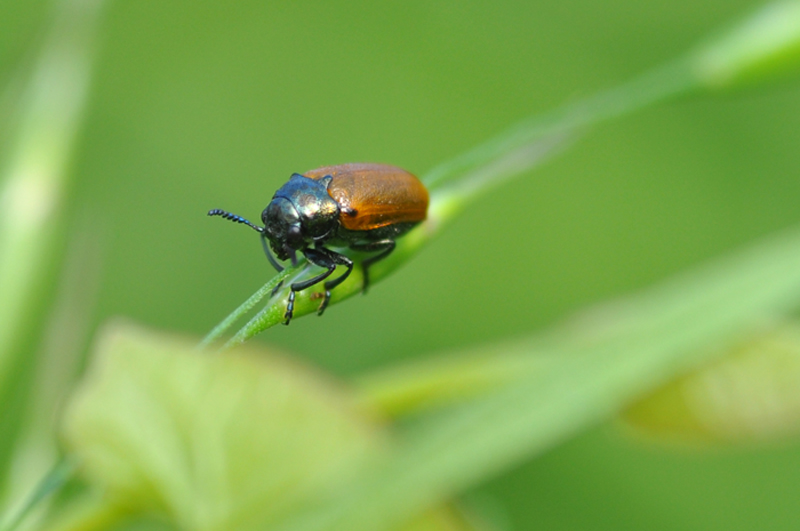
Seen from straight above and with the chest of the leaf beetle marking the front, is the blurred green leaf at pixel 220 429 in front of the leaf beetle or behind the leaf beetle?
in front

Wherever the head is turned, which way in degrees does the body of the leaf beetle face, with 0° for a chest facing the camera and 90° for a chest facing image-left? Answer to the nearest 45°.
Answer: approximately 45°

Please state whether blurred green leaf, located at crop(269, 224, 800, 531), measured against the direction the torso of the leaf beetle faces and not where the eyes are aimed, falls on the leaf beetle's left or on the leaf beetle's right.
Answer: on the leaf beetle's left

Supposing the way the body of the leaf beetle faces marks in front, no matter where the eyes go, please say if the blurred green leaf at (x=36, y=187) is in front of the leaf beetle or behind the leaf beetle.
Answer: in front
